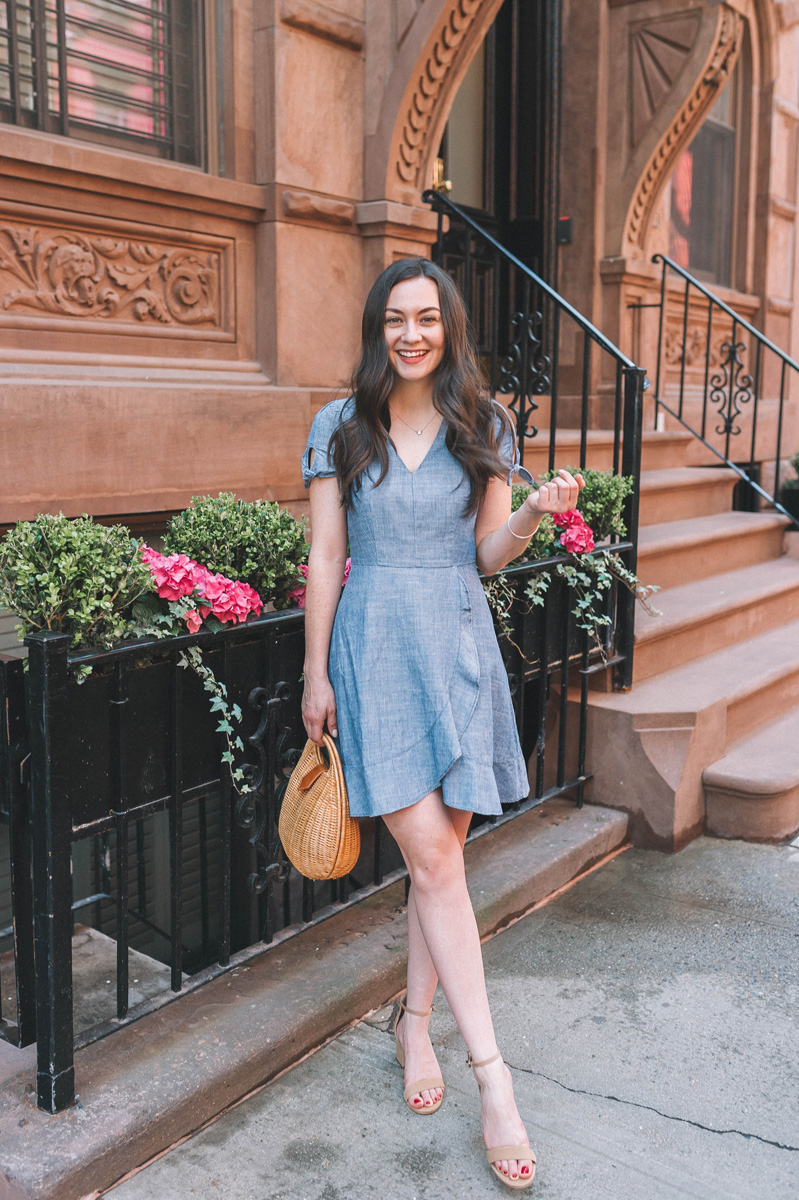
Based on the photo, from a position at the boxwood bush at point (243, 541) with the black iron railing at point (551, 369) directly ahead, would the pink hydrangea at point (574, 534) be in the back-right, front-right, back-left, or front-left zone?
front-right

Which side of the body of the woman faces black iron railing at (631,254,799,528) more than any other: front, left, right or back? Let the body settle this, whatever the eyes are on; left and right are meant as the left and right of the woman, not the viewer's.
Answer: back

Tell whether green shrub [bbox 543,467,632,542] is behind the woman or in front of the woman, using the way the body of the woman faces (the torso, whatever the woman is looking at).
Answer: behind

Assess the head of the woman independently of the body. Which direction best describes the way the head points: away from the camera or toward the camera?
toward the camera

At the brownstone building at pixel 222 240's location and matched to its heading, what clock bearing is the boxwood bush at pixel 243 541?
The boxwood bush is roughly at 1 o'clock from the brownstone building.

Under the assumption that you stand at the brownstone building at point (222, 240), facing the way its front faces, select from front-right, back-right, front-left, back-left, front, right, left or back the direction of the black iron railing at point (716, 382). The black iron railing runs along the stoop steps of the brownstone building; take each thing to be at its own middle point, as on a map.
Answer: left

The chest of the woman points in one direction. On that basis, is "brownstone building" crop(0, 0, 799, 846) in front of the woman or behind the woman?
behind

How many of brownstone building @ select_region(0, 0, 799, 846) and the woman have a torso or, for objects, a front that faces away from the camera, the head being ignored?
0

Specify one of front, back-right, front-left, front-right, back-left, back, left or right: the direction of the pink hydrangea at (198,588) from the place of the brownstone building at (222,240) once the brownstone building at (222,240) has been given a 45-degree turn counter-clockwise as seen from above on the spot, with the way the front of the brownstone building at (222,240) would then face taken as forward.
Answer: right

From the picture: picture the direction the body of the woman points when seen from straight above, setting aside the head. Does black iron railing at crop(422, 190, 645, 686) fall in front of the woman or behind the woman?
behind

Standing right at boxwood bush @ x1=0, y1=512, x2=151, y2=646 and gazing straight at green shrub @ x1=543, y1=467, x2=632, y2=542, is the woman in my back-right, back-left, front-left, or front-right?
front-right

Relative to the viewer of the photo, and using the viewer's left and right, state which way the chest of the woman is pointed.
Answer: facing the viewer
